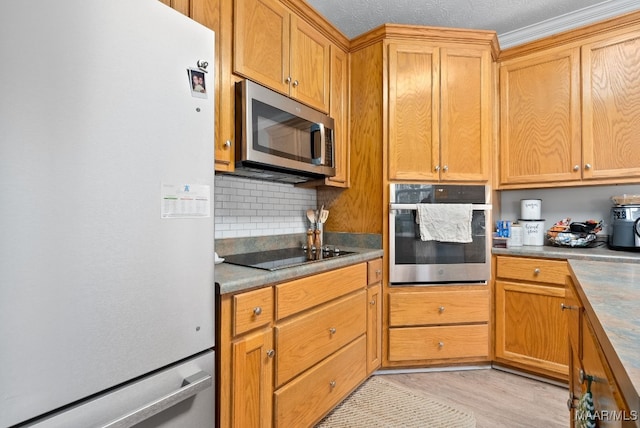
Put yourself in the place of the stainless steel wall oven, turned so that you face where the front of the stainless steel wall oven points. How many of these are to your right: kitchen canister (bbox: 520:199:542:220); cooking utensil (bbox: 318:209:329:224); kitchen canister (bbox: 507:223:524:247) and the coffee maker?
1

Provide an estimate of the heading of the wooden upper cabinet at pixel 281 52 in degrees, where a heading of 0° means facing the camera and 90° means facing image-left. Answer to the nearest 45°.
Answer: approximately 315°

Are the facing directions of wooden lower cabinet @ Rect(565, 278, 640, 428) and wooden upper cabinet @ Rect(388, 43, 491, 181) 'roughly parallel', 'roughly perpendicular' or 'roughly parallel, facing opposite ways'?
roughly perpendicular

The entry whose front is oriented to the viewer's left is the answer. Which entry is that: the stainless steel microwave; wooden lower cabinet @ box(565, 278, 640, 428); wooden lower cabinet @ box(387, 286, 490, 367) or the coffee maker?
wooden lower cabinet @ box(565, 278, 640, 428)

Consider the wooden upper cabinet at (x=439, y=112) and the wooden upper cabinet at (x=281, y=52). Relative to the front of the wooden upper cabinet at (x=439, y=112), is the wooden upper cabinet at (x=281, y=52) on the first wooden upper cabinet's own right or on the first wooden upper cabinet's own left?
on the first wooden upper cabinet's own right

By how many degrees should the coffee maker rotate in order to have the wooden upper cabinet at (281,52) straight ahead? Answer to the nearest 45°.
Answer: approximately 45° to its right

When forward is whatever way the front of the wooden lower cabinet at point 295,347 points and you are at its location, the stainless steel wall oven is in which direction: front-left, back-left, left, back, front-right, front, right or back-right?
left

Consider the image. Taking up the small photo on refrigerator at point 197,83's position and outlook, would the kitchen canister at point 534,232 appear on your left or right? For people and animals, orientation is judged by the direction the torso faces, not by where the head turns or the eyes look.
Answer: on your left

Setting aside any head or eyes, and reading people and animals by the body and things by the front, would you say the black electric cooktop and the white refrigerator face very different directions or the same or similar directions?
same or similar directions

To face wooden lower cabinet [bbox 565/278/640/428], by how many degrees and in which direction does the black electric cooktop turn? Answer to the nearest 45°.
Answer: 0° — it already faces it

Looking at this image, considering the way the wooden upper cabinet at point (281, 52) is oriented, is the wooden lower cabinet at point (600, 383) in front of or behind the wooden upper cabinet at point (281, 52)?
in front

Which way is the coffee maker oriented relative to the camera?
toward the camera

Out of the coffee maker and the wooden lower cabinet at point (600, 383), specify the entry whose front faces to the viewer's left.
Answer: the wooden lower cabinet

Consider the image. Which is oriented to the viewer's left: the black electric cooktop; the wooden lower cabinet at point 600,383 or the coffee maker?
the wooden lower cabinet

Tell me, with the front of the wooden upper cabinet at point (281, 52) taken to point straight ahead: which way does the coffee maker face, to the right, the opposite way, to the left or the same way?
to the right

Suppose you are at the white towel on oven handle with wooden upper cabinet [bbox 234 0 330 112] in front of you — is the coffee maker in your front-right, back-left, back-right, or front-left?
back-left

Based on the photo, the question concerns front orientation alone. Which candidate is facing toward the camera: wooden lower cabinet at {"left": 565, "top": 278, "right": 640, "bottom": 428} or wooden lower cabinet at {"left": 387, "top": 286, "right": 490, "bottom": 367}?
wooden lower cabinet at {"left": 387, "top": 286, "right": 490, "bottom": 367}

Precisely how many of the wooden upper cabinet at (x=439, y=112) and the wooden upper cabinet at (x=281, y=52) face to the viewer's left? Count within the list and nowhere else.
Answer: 0

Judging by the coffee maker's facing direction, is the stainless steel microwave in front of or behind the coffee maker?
in front

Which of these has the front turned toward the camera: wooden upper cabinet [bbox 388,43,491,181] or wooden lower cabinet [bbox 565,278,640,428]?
the wooden upper cabinet
